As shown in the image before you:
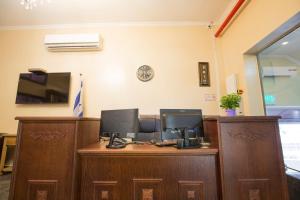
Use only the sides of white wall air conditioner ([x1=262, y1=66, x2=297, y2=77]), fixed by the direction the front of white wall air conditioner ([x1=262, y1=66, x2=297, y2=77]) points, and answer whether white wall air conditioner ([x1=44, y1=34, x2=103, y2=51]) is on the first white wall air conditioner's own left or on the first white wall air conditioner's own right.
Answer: on the first white wall air conditioner's own right

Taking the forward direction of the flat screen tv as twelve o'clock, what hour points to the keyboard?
The keyboard is roughly at 11 o'clock from the flat screen tv.

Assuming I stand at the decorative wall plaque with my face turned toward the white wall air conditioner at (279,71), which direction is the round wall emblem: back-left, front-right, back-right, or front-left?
back-left

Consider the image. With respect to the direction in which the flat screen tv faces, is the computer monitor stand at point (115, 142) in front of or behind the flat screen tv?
in front

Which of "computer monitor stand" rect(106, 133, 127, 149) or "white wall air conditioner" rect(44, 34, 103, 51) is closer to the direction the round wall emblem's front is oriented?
the computer monitor stand

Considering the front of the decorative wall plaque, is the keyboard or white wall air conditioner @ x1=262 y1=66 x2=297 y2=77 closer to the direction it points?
the keyboard

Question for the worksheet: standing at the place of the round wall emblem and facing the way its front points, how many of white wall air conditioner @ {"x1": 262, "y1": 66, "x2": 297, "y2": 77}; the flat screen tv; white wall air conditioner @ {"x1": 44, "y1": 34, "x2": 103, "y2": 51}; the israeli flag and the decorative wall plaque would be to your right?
3
